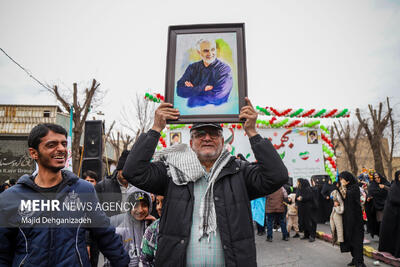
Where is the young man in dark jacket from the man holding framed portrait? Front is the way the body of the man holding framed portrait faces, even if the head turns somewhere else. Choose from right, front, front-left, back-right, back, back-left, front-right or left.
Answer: right

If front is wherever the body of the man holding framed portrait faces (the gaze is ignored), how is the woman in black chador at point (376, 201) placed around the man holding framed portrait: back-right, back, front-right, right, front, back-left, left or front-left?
back-left

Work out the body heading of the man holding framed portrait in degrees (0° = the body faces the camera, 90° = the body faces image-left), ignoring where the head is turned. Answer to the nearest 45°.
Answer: approximately 0°

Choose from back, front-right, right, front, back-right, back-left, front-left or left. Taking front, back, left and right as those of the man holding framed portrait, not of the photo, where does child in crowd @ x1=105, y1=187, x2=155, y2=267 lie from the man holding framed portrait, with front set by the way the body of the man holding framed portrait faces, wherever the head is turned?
back-right

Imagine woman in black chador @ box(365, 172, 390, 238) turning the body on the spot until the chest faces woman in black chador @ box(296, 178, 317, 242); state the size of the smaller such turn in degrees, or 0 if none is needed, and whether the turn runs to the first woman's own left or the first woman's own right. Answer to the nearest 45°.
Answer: approximately 45° to the first woman's own right

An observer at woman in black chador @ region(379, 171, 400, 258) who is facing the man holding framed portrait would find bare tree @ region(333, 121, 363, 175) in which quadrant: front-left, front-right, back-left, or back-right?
back-right
